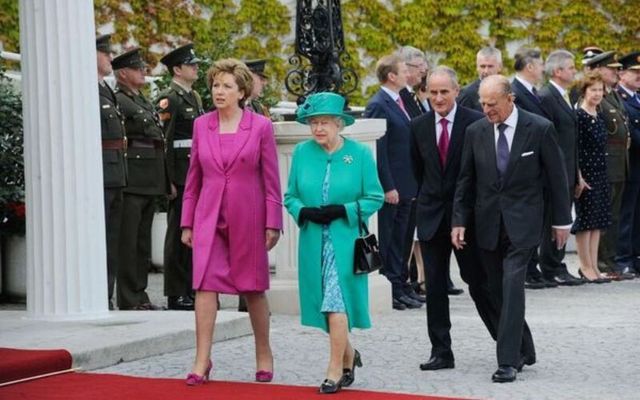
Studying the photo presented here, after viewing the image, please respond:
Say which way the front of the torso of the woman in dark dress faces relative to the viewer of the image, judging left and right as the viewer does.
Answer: facing the viewer and to the right of the viewer

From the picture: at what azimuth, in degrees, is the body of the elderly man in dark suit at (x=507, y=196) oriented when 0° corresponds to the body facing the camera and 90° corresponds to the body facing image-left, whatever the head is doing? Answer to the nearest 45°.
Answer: approximately 45°

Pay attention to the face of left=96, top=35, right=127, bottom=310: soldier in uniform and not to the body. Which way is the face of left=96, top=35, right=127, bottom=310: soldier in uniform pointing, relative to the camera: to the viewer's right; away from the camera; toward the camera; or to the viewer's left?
to the viewer's right

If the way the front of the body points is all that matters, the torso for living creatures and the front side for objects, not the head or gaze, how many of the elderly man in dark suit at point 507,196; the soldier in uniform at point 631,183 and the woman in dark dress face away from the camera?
0

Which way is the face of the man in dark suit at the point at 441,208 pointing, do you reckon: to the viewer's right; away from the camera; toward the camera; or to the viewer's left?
toward the camera

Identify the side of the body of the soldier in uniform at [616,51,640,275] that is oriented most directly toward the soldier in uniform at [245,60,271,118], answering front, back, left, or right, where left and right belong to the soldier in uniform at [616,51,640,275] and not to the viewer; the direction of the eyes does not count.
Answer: right

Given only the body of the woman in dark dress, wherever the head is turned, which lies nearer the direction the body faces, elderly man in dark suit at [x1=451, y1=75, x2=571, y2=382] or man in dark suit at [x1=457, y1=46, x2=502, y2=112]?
the elderly man in dark suit

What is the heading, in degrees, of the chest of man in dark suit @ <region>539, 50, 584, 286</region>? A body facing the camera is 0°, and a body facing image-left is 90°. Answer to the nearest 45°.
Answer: approximately 315°

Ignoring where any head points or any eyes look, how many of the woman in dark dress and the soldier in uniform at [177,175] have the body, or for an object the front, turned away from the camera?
0

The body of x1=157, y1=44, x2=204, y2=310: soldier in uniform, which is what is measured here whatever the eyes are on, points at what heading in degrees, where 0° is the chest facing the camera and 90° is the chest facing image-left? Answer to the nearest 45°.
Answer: approximately 315°
